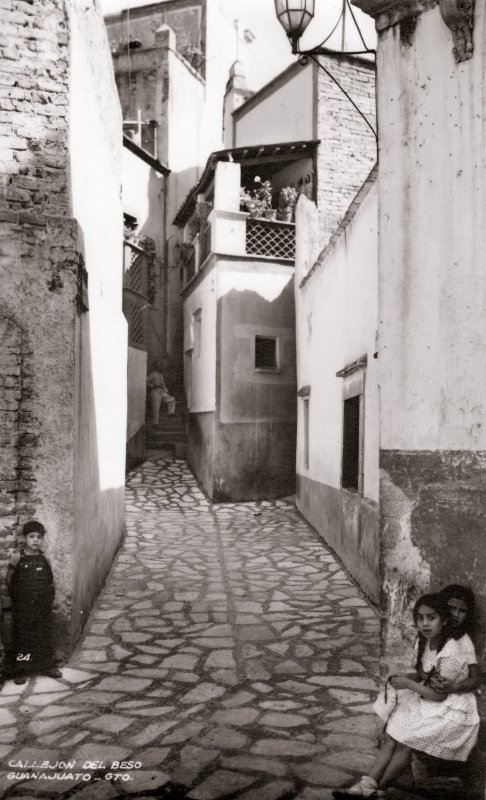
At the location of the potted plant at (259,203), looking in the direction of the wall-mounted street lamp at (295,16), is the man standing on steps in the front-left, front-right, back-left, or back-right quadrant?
back-right

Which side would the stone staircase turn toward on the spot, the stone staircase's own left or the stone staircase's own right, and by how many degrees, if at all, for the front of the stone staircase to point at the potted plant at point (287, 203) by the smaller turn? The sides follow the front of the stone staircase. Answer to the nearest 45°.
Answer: approximately 45° to the stone staircase's own left

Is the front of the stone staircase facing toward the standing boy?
yes

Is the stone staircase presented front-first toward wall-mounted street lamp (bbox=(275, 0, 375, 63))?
yes

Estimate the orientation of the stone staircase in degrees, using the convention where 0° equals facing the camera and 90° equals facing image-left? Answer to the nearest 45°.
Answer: approximately 0°
